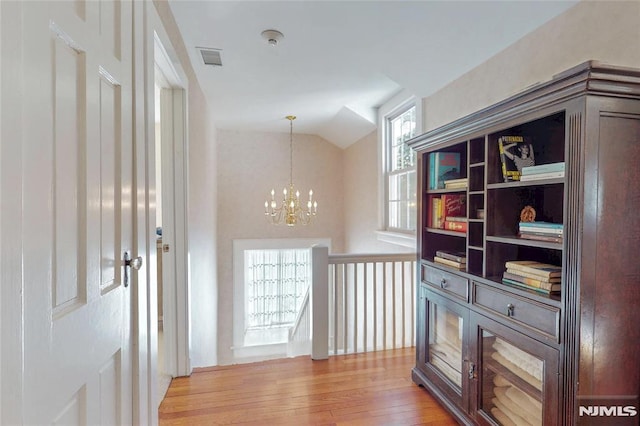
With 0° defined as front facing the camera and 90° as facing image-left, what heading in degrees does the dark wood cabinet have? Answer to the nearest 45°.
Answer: approximately 45°
